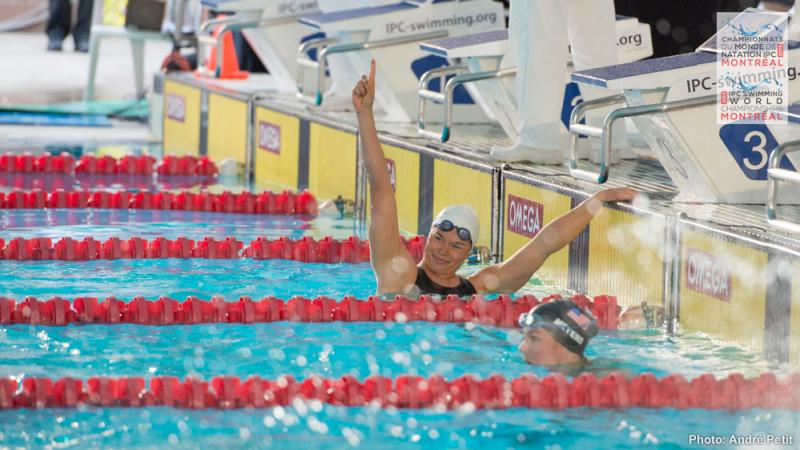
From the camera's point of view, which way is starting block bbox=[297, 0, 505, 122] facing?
to the viewer's left

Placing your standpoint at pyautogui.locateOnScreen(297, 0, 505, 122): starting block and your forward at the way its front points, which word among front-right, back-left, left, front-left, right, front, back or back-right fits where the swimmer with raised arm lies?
left

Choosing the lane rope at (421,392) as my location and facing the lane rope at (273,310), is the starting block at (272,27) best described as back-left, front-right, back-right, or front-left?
front-right

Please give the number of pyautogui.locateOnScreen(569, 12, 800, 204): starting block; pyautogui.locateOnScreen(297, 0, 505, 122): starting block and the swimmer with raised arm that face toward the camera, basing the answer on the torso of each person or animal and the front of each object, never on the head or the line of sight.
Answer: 1

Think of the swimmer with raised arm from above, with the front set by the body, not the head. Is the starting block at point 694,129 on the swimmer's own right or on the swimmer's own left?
on the swimmer's own left

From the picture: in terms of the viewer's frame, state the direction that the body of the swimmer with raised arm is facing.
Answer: toward the camera

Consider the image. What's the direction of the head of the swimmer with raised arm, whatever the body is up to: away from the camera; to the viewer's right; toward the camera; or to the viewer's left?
toward the camera

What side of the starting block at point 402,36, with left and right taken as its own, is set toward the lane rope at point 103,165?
front

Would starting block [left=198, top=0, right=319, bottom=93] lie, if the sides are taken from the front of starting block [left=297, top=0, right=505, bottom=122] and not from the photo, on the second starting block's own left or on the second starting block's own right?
on the second starting block's own right

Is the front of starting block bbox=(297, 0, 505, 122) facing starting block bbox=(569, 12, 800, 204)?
no

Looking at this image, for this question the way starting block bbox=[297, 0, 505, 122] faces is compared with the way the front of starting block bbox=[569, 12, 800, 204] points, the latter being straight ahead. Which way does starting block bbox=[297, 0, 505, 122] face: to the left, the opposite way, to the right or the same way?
the same way

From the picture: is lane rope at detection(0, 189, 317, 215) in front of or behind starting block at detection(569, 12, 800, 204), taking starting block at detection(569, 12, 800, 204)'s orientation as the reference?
in front
